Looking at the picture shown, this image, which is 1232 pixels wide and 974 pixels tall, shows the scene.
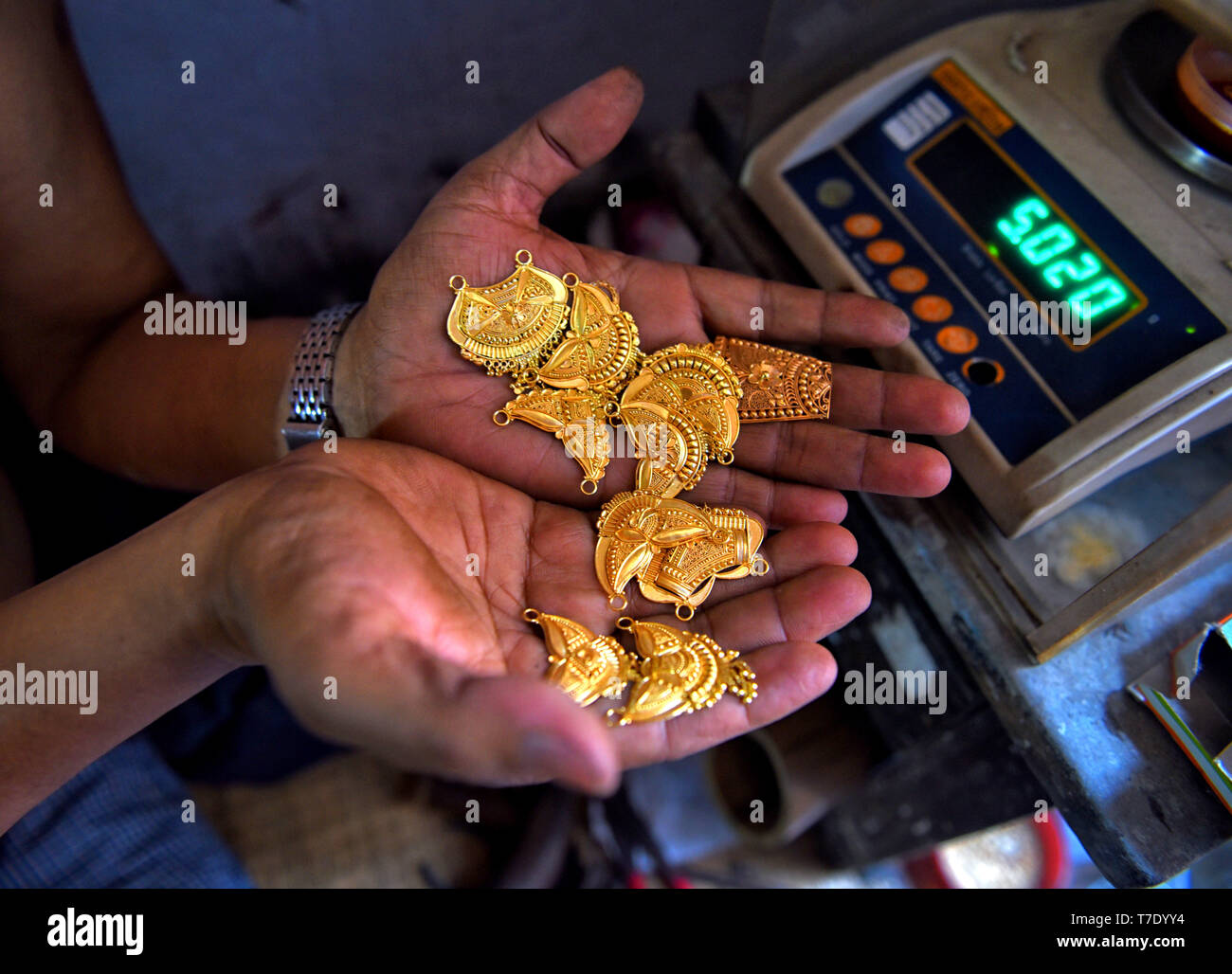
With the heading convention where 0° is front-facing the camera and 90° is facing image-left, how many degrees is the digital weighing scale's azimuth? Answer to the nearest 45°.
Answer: approximately 45°
